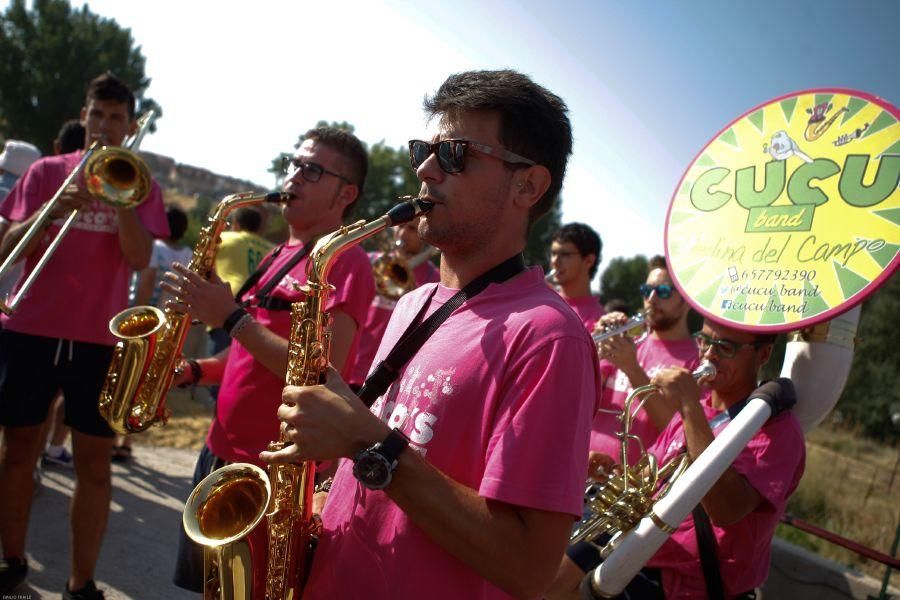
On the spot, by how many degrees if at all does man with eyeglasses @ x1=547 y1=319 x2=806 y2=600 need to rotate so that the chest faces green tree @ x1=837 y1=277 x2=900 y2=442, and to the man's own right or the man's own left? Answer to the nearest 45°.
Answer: approximately 135° to the man's own right

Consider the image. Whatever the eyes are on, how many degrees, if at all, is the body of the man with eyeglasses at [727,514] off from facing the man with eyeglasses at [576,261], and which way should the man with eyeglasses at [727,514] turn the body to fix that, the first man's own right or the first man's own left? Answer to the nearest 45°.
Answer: approximately 90° to the first man's own right

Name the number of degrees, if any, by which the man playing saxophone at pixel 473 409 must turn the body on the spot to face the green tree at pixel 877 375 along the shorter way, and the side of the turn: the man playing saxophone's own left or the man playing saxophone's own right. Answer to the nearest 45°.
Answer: approximately 180°

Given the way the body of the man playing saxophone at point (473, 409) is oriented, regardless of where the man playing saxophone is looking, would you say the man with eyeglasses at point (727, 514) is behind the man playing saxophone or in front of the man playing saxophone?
behind

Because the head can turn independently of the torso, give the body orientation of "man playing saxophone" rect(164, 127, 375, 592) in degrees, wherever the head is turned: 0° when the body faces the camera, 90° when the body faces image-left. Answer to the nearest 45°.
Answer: approximately 45°

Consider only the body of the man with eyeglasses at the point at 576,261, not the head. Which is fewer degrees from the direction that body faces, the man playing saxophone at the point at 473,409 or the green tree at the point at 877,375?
the man playing saxophone

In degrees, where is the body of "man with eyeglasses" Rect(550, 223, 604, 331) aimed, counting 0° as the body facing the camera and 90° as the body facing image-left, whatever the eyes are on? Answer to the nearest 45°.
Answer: approximately 45°

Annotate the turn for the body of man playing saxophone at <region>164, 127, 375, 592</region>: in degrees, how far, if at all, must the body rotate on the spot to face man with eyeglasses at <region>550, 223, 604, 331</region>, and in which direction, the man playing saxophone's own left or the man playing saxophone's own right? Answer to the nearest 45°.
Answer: approximately 180°

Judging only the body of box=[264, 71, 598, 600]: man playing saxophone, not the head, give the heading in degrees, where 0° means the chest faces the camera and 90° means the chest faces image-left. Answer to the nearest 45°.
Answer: approximately 45°

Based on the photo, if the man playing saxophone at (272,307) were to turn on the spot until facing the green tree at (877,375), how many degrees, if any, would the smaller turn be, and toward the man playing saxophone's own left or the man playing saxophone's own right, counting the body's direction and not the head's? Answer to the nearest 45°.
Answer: approximately 180°
